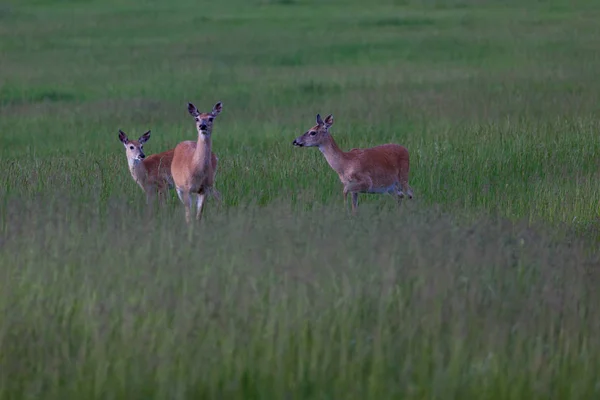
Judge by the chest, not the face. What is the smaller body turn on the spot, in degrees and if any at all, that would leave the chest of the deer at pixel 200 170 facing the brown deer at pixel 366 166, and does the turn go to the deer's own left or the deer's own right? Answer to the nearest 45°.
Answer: approximately 90° to the deer's own left

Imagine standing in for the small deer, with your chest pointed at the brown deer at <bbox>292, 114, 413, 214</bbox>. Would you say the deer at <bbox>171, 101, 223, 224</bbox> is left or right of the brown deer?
right

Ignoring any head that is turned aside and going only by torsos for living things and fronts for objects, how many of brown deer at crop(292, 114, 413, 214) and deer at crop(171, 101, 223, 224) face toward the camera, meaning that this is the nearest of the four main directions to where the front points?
1

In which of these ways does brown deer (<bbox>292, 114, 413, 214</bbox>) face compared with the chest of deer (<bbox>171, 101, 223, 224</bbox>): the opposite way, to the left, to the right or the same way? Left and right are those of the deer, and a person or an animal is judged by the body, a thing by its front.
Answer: to the right

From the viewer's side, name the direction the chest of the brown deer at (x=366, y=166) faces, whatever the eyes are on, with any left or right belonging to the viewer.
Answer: facing to the left of the viewer

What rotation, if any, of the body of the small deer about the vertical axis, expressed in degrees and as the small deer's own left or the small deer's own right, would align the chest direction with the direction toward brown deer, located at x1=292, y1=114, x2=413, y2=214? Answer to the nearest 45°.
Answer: approximately 135° to the small deer's own left

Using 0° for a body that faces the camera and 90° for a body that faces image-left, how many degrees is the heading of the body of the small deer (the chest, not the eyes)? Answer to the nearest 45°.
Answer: approximately 45°

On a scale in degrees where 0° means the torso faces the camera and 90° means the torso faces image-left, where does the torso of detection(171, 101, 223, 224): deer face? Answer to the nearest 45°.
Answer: approximately 0°

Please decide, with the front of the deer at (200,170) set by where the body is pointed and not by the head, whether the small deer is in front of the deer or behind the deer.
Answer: behind

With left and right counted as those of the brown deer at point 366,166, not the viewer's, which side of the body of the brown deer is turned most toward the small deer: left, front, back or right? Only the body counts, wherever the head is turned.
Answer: front
